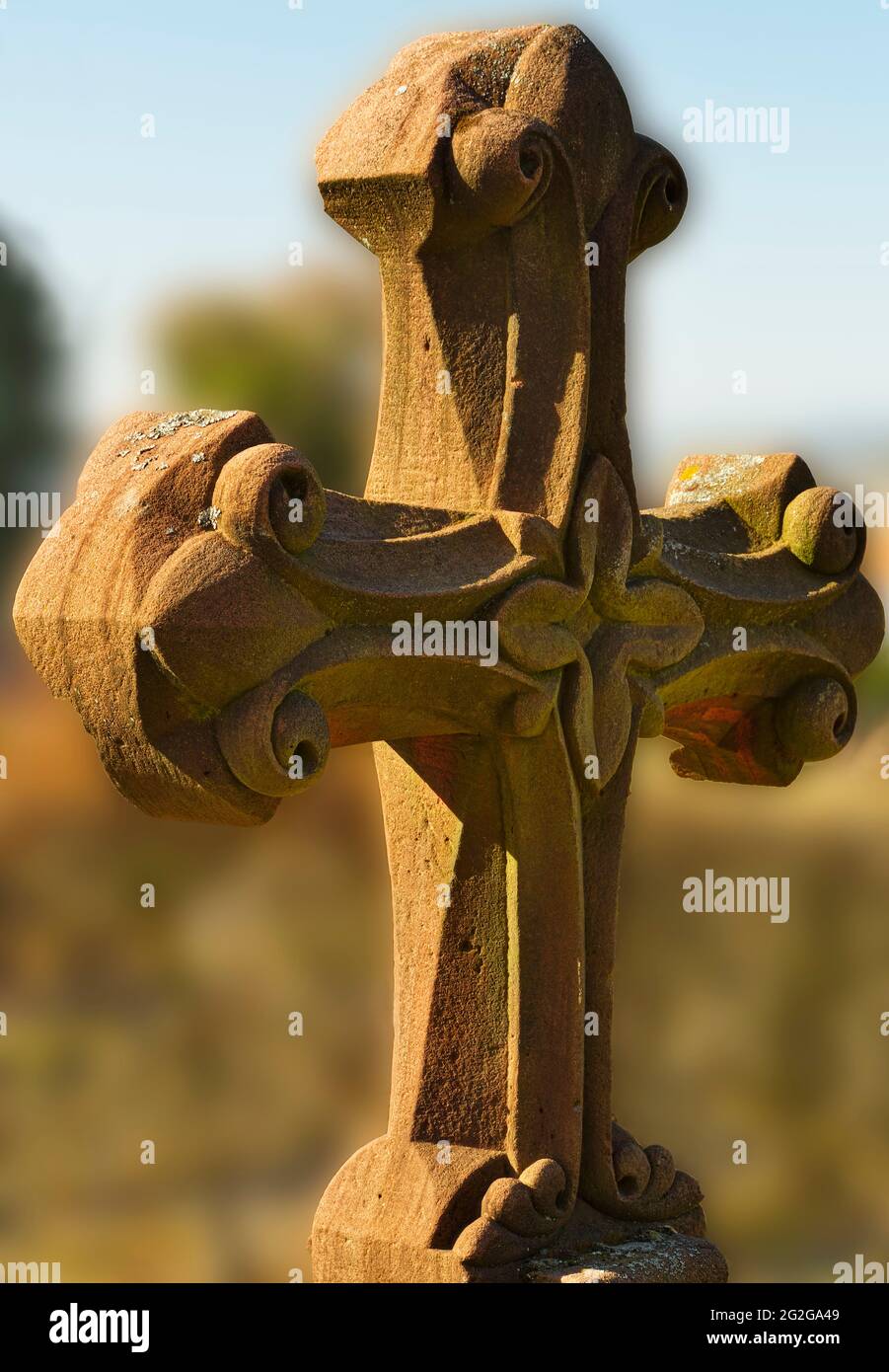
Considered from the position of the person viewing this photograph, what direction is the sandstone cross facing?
facing the viewer and to the right of the viewer

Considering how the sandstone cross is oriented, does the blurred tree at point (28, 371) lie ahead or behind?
behind
